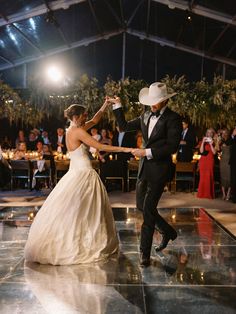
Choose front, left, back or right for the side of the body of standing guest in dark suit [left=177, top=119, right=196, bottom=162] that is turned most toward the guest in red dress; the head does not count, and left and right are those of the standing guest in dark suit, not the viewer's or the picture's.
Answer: left

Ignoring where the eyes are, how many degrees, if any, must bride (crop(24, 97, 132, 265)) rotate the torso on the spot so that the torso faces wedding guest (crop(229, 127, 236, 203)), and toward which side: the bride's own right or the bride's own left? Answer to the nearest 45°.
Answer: approximately 45° to the bride's own left

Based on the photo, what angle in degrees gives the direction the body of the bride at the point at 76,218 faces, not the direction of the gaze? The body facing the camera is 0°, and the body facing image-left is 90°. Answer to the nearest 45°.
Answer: approximately 270°

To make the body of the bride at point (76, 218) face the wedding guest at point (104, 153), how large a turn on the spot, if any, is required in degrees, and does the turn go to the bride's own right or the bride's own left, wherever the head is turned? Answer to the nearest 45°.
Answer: approximately 90° to the bride's own left

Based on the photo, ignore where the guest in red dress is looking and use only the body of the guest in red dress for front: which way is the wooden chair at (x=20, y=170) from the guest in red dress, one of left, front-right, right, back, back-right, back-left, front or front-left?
front-right

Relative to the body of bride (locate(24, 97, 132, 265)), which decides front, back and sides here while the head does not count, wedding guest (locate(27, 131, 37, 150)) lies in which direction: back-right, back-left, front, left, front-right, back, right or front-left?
left

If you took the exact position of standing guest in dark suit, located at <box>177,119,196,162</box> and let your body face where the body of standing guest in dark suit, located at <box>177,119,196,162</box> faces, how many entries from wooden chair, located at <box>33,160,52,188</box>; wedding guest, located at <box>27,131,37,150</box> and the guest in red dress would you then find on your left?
1

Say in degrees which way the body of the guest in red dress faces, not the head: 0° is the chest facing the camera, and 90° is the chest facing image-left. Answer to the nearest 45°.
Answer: approximately 45°

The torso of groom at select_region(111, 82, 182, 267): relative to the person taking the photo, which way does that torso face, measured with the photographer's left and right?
facing the viewer and to the left of the viewer
